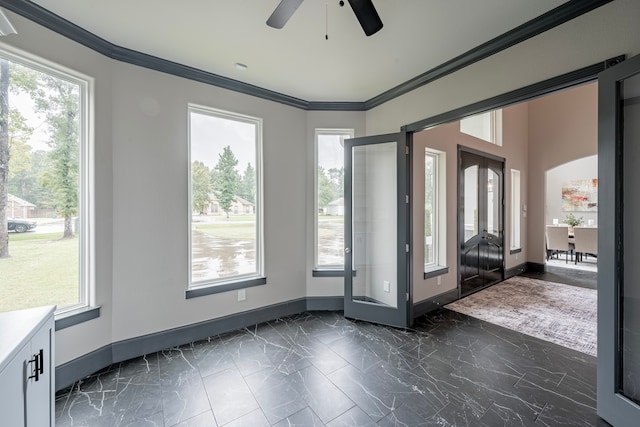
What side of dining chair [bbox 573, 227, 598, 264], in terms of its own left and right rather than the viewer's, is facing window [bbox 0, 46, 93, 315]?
back

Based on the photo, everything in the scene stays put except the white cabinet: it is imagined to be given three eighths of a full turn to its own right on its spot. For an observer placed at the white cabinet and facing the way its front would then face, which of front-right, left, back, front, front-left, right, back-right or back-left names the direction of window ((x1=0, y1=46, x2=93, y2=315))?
back-right

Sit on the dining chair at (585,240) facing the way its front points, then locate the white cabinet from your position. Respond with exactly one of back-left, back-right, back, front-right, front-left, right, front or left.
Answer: back

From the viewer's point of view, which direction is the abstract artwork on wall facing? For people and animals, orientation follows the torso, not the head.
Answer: toward the camera

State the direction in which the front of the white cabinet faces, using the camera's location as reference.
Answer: facing to the right of the viewer

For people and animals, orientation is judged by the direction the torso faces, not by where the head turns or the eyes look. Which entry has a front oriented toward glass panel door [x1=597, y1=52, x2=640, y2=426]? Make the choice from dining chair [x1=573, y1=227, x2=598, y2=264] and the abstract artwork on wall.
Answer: the abstract artwork on wall

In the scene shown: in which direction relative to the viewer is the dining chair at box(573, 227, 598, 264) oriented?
away from the camera

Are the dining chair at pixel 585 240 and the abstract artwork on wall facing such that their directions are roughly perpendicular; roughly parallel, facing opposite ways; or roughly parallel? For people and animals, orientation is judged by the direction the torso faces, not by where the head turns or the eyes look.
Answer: roughly parallel, facing opposite ways

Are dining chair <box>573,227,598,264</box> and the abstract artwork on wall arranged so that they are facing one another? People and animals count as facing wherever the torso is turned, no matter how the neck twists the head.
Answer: yes

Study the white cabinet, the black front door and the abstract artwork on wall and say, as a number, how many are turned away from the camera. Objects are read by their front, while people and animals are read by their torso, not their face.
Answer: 0

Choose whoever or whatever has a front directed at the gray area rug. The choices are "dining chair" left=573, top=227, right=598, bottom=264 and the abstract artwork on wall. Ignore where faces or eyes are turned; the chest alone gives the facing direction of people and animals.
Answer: the abstract artwork on wall

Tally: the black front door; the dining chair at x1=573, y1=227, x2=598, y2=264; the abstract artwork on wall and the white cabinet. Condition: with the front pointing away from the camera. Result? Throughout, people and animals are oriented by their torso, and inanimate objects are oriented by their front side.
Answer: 1

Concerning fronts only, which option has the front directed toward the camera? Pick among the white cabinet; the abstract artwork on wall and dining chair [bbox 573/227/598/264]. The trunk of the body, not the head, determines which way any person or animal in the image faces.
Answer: the abstract artwork on wall

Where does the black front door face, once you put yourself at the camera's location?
facing the viewer and to the right of the viewer

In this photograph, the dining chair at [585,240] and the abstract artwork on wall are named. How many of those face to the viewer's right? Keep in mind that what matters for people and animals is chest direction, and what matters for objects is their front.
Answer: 0
